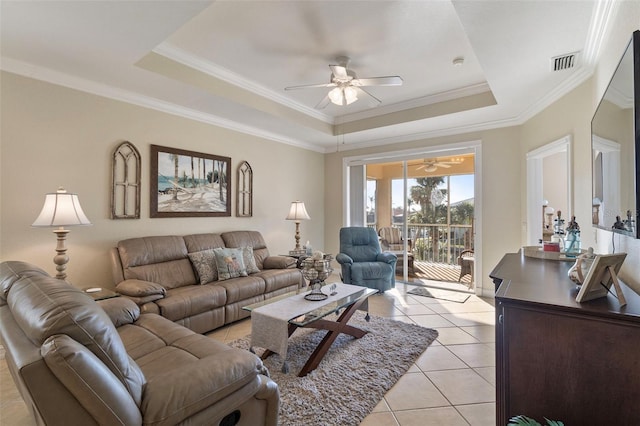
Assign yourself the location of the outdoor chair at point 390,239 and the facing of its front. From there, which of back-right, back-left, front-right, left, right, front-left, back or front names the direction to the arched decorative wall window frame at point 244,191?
right

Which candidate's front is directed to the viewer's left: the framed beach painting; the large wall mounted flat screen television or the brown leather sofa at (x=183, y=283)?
the large wall mounted flat screen television

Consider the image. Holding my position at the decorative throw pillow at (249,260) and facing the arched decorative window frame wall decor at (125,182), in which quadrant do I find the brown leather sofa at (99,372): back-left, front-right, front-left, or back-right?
front-left

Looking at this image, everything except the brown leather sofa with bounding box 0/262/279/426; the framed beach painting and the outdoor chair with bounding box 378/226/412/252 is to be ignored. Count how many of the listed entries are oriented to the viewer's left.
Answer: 0

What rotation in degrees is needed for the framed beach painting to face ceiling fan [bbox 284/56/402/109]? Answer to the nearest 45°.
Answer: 0° — it already faces it

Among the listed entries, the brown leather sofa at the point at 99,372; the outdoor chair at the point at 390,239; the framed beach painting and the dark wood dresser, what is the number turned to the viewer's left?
1

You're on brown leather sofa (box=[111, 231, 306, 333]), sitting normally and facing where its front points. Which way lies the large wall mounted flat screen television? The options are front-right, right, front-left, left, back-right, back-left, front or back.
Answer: front

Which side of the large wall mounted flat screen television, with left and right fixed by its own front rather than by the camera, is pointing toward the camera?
left

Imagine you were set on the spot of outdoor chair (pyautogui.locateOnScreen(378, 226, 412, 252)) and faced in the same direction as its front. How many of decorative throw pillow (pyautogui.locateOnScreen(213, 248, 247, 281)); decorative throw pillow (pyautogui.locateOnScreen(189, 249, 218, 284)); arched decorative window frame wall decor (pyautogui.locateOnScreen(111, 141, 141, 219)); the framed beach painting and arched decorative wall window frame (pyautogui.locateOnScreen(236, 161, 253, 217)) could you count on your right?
5

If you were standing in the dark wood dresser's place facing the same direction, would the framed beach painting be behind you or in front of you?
in front

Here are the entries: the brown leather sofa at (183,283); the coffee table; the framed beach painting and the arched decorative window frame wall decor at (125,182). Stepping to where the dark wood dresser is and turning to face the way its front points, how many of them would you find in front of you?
4

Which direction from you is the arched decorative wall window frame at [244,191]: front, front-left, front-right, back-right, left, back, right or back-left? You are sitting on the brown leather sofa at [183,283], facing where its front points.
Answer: left

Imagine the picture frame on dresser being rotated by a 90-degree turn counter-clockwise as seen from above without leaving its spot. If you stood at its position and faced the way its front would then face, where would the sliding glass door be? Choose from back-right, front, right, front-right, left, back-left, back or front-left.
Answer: right

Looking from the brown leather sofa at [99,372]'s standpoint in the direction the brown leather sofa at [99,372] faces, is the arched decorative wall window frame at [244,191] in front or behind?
in front
